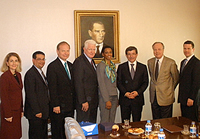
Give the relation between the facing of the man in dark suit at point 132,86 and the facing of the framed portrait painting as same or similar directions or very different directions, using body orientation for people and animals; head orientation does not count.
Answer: same or similar directions

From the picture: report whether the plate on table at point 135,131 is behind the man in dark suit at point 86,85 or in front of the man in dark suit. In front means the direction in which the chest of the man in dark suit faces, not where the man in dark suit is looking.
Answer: in front

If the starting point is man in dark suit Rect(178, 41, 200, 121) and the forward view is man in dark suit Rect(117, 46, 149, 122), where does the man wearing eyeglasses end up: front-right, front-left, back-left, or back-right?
front-left

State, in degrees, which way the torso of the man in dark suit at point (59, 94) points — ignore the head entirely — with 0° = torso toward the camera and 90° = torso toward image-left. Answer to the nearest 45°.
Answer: approximately 315°

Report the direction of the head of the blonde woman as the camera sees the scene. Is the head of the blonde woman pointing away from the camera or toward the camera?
toward the camera

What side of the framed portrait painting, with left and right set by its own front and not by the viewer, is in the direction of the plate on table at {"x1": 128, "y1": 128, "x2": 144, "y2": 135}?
front

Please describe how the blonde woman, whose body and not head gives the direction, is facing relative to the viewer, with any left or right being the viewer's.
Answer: facing the viewer and to the right of the viewer

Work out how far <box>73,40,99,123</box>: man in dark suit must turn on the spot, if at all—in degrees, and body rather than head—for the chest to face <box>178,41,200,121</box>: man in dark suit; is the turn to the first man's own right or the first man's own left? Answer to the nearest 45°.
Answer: approximately 45° to the first man's own left

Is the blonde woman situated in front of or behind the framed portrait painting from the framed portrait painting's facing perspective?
in front

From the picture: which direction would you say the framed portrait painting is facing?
toward the camera

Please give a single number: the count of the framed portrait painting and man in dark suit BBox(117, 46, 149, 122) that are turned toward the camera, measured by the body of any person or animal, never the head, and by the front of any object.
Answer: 2

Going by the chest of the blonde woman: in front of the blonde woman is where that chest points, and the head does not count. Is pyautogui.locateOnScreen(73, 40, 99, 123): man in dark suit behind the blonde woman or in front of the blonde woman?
in front

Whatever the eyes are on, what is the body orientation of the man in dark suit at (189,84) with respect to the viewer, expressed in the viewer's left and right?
facing the viewer and to the left of the viewer
